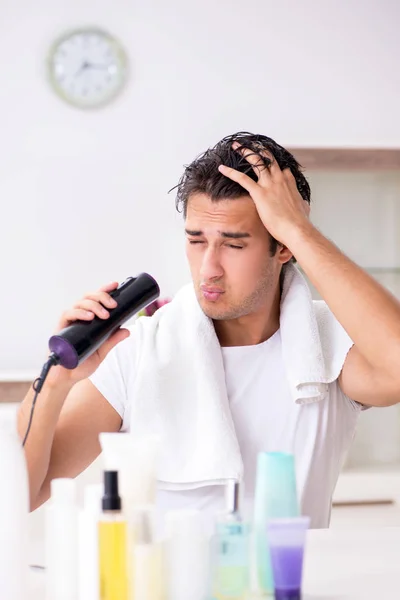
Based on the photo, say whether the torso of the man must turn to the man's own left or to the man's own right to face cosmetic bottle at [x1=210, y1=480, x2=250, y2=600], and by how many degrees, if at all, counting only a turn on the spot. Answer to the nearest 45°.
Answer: approximately 45° to the man's own left

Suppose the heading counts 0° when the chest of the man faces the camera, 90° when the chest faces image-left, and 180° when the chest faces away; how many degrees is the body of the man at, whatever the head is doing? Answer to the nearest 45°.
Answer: approximately 45°

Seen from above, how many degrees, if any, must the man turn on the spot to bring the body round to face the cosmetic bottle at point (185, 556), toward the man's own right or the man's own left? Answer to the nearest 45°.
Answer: approximately 45° to the man's own left

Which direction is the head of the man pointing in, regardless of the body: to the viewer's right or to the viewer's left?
to the viewer's left
